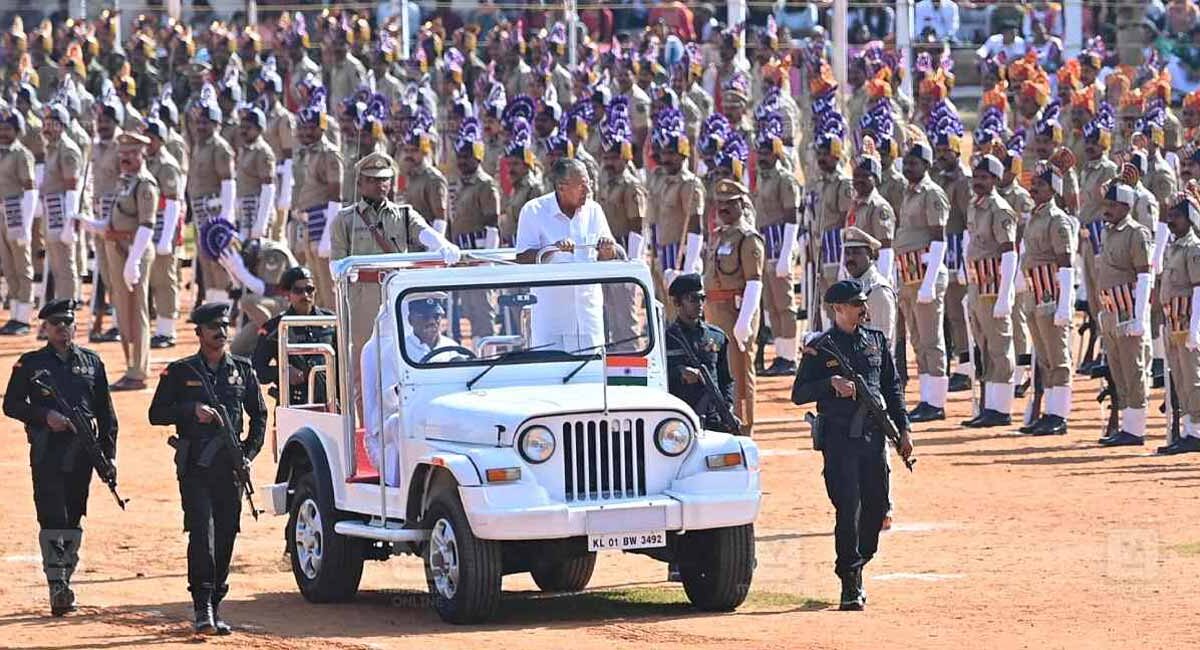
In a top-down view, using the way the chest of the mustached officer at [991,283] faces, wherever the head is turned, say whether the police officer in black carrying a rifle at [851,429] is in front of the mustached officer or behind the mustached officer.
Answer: in front

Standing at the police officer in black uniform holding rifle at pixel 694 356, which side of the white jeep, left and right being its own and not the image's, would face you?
left

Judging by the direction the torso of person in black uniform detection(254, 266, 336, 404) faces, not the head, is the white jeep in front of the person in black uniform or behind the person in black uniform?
in front

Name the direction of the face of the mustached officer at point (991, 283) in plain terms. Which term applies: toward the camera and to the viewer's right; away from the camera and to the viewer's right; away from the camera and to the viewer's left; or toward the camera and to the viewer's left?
toward the camera and to the viewer's left

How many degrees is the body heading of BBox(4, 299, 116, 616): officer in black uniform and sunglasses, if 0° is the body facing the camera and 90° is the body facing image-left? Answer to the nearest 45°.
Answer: approximately 0°

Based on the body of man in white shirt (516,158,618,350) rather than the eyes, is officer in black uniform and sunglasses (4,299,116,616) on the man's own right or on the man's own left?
on the man's own right
